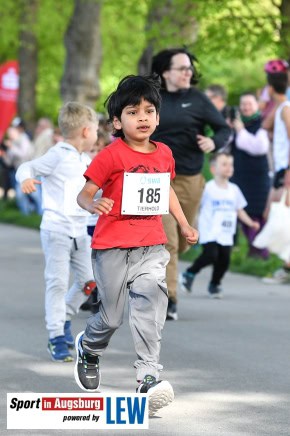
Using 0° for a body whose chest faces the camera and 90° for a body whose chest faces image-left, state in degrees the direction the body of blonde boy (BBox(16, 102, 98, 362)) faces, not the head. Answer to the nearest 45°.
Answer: approximately 315°

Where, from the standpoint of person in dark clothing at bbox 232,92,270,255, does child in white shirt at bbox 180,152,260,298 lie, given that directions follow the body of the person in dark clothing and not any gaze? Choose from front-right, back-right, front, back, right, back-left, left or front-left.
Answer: front-left

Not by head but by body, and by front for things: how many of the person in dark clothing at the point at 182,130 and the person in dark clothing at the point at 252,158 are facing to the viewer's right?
0

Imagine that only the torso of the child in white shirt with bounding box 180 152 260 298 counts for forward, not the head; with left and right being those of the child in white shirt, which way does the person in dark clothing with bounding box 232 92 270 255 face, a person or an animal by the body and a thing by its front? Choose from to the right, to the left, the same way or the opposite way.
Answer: to the right

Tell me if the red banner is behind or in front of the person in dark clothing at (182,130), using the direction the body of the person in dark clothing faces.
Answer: behind
